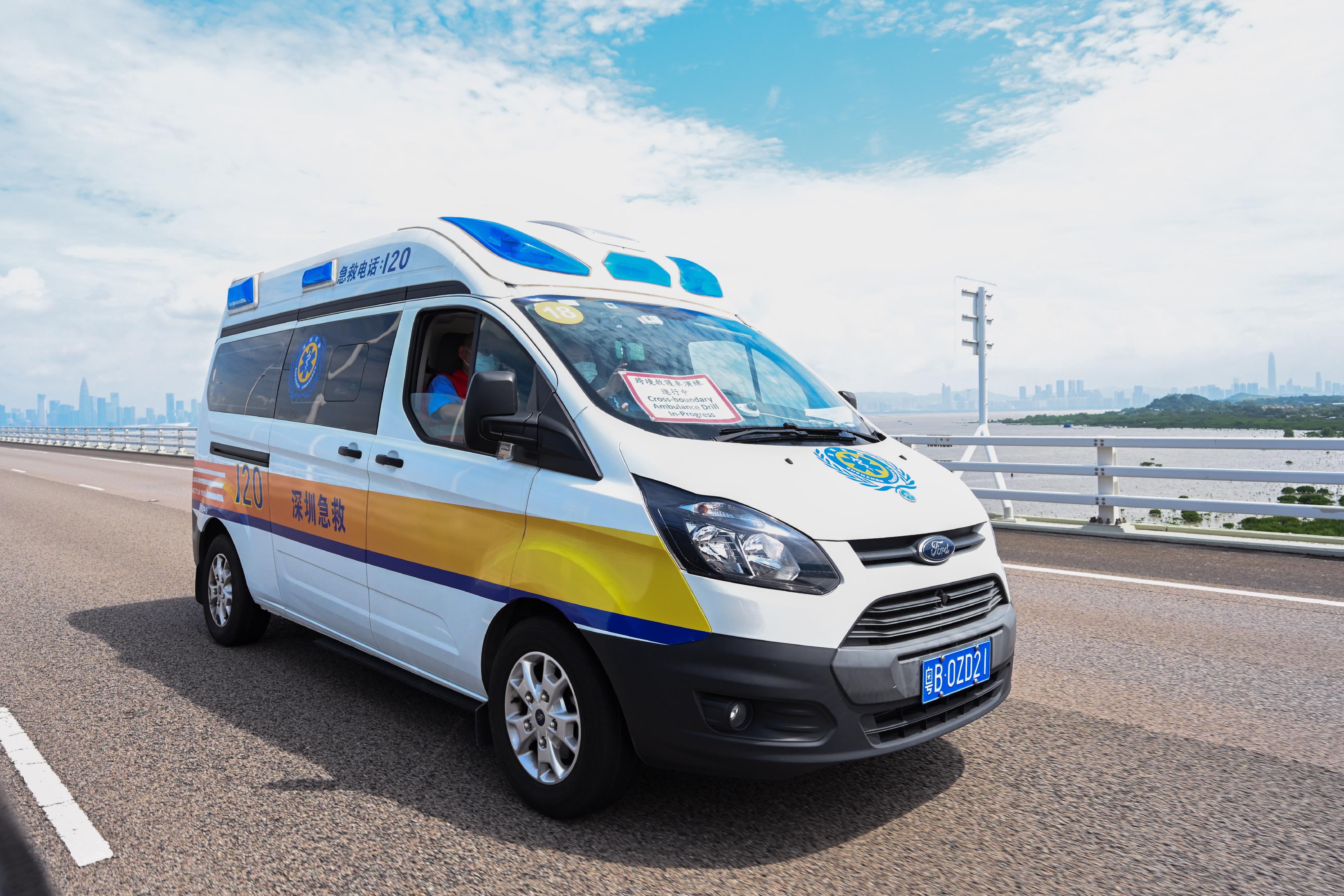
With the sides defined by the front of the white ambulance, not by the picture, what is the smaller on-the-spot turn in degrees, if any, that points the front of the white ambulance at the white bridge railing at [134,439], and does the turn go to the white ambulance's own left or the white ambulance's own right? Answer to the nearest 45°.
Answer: approximately 180°

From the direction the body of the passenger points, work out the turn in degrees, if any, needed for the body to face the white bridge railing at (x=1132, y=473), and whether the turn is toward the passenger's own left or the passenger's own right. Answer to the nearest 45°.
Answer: approximately 90° to the passenger's own left

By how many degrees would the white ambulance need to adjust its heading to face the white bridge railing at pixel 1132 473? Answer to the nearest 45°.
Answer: approximately 90° to its left

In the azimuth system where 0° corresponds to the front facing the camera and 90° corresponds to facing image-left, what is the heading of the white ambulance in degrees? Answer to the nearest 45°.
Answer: approximately 315°

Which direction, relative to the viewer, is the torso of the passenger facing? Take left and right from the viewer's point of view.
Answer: facing the viewer and to the right of the viewer
